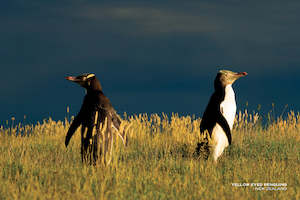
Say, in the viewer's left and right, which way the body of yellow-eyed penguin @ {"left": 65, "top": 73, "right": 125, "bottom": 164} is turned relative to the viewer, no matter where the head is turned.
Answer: facing away from the viewer and to the left of the viewer

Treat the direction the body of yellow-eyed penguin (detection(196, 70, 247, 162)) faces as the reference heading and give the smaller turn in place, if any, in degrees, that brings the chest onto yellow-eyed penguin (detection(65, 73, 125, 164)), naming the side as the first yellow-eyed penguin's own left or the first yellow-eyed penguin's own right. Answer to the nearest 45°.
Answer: approximately 135° to the first yellow-eyed penguin's own right

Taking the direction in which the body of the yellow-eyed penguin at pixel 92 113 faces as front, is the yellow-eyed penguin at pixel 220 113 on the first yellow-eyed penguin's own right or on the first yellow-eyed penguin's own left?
on the first yellow-eyed penguin's own right
